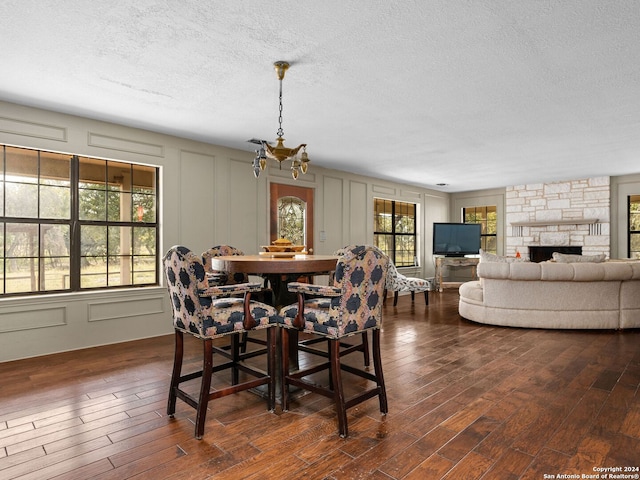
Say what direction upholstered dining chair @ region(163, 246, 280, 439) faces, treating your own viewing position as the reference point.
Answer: facing away from the viewer and to the right of the viewer

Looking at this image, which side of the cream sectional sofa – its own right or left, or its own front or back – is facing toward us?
back

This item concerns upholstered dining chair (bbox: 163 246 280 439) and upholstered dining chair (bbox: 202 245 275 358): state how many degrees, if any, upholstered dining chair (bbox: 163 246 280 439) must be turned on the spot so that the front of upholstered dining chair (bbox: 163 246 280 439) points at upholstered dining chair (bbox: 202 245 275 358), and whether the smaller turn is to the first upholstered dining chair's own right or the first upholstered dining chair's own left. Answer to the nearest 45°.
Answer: approximately 45° to the first upholstered dining chair's own left

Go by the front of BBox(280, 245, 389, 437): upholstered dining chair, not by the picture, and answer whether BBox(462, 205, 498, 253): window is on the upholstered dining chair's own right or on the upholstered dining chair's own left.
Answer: on the upholstered dining chair's own right

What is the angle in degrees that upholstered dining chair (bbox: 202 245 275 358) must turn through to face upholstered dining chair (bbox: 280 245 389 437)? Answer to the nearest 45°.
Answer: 0° — it already faces it

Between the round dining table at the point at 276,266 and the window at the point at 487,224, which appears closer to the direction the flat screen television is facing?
the round dining table

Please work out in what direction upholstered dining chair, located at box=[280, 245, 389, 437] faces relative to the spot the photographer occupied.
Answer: facing away from the viewer and to the left of the viewer

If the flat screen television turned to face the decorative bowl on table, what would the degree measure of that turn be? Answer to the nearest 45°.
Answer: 0° — it already faces it

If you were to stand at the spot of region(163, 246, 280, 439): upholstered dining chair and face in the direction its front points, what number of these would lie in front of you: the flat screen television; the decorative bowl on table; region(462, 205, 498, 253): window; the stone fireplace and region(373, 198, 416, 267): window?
5

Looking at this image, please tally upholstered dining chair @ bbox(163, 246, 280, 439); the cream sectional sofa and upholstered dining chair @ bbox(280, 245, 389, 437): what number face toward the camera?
0

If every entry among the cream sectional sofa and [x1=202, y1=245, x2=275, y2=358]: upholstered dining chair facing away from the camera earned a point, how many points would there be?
1

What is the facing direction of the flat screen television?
toward the camera

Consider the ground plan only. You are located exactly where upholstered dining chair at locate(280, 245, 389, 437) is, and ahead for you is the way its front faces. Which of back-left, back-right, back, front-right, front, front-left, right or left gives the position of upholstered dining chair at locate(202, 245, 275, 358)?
front

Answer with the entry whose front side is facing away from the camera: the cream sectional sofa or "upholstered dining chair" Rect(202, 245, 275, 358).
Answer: the cream sectional sofa

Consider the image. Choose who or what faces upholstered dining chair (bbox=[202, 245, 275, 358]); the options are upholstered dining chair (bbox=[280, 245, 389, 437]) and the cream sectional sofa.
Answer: upholstered dining chair (bbox=[280, 245, 389, 437])

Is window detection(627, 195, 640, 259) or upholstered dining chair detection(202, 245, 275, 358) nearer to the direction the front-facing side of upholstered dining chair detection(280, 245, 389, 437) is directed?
the upholstered dining chair

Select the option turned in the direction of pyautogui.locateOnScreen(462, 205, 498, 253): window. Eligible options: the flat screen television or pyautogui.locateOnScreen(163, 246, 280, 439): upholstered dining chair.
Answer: the upholstered dining chair

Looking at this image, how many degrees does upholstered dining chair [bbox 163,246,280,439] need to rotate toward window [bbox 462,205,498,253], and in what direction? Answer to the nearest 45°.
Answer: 0° — it already faces it

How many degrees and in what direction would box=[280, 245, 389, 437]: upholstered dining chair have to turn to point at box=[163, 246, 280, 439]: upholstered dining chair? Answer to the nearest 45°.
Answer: approximately 45° to its left

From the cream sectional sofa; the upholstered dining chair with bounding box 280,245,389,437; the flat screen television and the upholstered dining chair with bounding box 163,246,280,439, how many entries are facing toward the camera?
1

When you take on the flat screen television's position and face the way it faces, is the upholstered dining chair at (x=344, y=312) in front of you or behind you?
in front

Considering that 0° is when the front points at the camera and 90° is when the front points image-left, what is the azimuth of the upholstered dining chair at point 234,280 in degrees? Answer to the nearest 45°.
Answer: approximately 315°

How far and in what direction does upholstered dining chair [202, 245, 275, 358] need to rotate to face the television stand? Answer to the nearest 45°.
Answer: approximately 90° to its left
